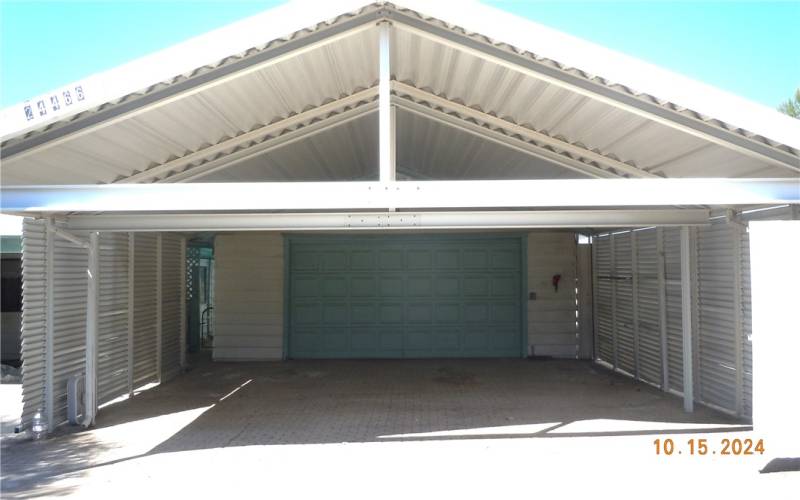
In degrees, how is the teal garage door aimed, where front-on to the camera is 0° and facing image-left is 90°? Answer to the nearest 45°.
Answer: approximately 0°

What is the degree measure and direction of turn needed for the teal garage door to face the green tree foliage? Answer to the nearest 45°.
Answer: approximately 90° to its left

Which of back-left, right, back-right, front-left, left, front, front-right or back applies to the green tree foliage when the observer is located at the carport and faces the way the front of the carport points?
back-left
